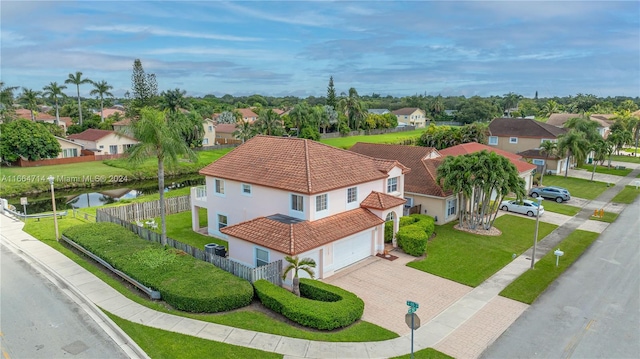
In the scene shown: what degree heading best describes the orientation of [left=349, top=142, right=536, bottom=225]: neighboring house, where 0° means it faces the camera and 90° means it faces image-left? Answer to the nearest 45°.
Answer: approximately 315°

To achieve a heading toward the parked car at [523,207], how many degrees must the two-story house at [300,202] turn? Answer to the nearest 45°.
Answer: approximately 90° to its left

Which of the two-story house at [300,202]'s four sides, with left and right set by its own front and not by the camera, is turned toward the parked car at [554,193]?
left

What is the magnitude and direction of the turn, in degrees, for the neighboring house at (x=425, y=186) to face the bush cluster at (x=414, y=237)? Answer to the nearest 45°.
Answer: approximately 45° to its right

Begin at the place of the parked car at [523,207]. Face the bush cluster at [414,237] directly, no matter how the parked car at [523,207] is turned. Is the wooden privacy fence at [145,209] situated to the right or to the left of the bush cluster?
right

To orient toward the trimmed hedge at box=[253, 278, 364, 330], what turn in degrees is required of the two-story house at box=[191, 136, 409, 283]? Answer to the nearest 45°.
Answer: approximately 45° to its right

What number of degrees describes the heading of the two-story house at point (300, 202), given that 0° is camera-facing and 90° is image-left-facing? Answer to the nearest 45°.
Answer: approximately 315°

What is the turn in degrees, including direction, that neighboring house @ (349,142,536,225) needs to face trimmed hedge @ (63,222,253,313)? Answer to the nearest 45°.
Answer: approximately 90° to its right

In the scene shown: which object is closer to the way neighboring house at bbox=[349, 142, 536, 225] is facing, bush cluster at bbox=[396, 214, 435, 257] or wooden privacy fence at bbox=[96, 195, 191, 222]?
the bush cluster

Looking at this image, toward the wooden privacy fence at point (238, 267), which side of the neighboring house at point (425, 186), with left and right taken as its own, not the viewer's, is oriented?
right
